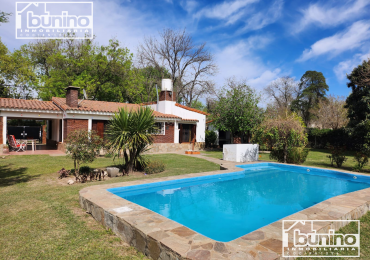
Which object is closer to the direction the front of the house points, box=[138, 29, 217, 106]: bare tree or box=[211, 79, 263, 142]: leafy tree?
the leafy tree

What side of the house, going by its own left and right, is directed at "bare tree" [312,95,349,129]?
left

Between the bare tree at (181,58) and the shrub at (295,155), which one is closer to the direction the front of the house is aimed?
the shrub

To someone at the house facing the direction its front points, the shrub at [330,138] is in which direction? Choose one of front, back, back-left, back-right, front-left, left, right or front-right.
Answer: left

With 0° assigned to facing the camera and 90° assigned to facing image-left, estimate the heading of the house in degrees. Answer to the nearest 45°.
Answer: approximately 0°
